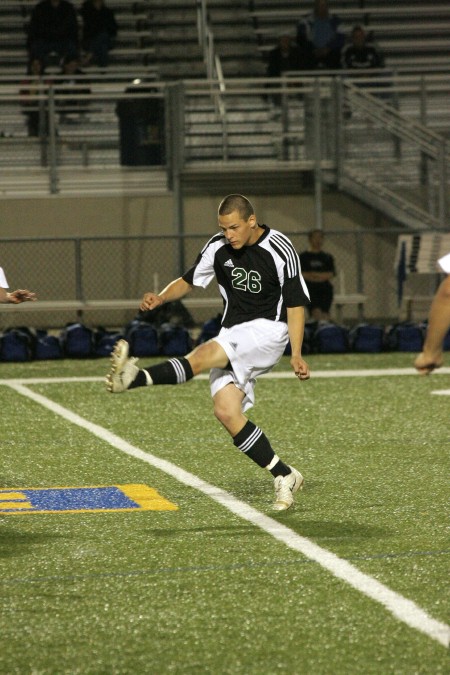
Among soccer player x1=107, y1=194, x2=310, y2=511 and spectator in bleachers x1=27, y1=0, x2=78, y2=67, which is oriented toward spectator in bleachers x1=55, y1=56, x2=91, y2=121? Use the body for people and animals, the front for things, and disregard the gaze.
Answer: spectator in bleachers x1=27, y1=0, x2=78, y2=67

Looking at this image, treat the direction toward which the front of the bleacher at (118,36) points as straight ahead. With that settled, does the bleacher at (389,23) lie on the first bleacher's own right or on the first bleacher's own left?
on the first bleacher's own left

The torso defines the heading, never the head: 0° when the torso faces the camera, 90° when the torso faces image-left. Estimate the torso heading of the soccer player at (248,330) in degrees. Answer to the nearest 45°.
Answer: approximately 45°

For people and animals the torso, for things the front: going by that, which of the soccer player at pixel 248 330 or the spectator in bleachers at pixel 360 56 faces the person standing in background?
the spectator in bleachers

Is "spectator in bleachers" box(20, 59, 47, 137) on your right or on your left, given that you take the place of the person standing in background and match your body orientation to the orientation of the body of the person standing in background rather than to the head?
on your right

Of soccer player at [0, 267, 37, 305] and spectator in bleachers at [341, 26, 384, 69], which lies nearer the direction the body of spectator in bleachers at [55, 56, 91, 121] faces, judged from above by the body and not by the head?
the soccer player

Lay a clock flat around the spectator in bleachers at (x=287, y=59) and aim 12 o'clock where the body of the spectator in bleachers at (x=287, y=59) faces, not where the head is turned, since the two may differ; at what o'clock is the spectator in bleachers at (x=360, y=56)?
the spectator in bleachers at (x=360, y=56) is roughly at 9 o'clock from the spectator in bleachers at (x=287, y=59).

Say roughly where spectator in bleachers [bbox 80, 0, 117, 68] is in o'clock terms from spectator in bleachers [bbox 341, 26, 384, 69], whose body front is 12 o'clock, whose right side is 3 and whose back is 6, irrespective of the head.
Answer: spectator in bleachers [bbox 80, 0, 117, 68] is roughly at 3 o'clock from spectator in bleachers [bbox 341, 26, 384, 69].

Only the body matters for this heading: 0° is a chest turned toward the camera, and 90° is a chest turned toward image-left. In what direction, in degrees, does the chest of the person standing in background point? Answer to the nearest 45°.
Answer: approximately 0°
